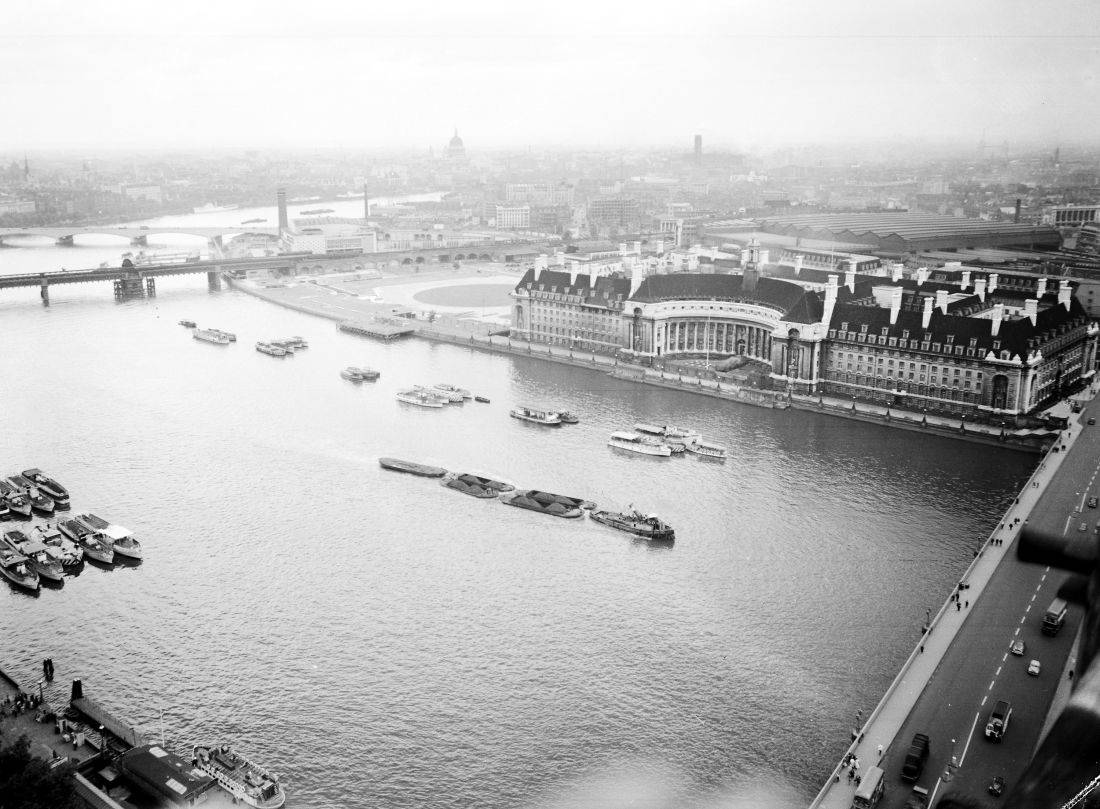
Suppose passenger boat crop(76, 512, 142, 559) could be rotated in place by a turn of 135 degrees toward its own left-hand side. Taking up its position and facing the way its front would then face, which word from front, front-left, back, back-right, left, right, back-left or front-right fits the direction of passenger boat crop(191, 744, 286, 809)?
back

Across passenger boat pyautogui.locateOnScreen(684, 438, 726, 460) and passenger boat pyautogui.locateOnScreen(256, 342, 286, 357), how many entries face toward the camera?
0

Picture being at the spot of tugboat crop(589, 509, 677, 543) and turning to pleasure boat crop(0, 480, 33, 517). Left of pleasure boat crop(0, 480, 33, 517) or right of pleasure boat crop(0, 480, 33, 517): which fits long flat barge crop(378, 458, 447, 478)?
right

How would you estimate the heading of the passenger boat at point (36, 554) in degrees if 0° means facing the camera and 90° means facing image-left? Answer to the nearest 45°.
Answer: approximately 315°

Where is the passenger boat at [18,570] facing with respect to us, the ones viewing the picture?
facing the viewer and to the right of the viewer
